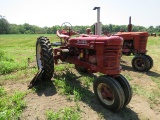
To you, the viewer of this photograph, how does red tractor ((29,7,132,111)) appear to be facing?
facing the viewer and to the right of the viewer

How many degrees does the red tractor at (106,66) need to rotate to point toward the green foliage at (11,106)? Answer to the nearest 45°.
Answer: approximately 135° to its right

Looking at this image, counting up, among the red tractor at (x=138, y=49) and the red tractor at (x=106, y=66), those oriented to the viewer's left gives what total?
0

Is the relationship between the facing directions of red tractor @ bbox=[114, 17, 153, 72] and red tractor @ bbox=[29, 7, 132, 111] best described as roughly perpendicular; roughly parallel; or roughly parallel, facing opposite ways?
roughly parallel

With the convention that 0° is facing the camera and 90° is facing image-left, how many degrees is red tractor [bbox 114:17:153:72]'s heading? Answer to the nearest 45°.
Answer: approximately 315°

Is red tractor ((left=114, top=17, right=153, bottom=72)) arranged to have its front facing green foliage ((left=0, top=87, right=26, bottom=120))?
no

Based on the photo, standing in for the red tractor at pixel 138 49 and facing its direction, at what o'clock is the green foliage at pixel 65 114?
The green foliage is roughly at 2 o'clock from the red tractor.

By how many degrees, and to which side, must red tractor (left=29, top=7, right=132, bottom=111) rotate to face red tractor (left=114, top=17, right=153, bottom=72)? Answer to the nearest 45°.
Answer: approximately 90° to its left
